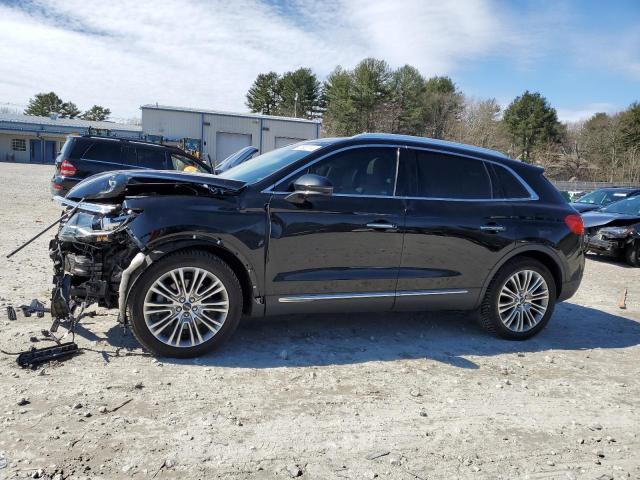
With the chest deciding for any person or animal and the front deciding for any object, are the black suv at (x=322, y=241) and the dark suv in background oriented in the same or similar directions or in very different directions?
very different directions

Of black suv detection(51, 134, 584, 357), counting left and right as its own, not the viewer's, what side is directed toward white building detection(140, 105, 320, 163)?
right

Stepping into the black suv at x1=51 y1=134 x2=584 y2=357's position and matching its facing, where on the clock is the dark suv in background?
The dark suv in background is roughly at 2 o'clock from the black suv.

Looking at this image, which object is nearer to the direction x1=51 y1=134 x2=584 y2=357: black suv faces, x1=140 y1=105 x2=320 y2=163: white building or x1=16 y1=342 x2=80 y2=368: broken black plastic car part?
the broken black plastic car part

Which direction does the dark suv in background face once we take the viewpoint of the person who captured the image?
facing to the right of the viewer

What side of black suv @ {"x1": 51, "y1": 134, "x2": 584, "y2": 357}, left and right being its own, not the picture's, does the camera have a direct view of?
left

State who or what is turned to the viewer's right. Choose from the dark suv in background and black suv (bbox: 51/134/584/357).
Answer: the dark suv in background

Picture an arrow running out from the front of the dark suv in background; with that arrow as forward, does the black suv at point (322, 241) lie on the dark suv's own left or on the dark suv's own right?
on the dark suv's own right

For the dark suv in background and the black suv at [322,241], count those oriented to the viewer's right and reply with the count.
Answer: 1

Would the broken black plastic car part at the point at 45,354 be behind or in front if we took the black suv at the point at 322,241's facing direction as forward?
in front

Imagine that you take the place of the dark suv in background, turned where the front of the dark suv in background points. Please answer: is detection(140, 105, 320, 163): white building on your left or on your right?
on your left
